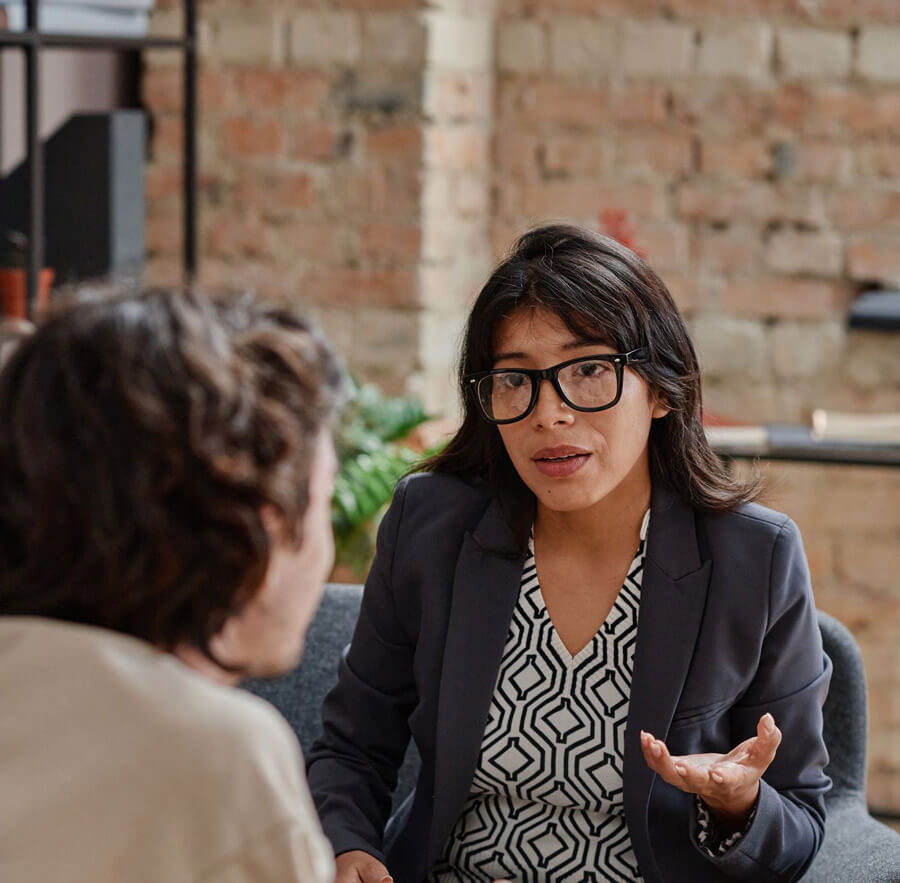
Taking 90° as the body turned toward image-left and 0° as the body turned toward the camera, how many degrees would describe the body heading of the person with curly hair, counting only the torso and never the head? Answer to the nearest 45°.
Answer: approximately 225°

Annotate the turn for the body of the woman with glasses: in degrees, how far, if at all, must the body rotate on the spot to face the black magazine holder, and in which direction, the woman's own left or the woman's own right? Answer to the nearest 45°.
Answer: approximately 135° to the woman's own right

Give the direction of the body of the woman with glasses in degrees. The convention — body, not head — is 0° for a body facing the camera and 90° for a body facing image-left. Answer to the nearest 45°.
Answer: approximately 0°

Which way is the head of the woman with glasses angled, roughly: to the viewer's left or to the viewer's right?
to the viewer's left

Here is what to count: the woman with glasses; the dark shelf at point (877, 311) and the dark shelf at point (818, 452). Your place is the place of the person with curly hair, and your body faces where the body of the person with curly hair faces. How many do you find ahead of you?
3

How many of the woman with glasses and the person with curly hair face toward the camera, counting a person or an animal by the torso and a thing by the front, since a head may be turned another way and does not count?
1

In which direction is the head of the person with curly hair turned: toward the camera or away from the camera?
away from the camera

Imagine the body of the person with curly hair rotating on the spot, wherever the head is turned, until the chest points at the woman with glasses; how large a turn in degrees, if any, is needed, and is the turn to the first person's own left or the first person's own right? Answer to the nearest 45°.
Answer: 0° — they already face them
